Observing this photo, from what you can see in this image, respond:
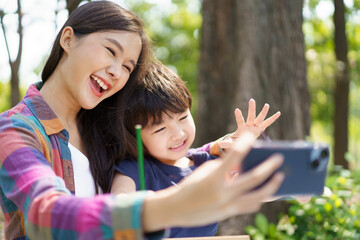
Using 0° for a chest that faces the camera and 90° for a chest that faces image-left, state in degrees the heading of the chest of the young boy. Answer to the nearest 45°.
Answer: approximately 315°

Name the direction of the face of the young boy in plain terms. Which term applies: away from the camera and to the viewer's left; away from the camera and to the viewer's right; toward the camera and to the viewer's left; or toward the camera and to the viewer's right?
toward the camera and to the viewer's right

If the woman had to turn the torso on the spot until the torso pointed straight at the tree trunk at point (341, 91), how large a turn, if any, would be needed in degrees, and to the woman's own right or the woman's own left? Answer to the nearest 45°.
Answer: approximately 90° to the woman's own left

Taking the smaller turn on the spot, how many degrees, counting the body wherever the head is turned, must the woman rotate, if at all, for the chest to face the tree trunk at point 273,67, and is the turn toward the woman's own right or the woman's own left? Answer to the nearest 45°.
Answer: approximately 90° to the woman's own left

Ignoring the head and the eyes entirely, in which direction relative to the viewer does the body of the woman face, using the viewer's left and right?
facing the viewer and to the right of the viewer

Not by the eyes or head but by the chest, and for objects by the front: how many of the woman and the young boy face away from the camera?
0
